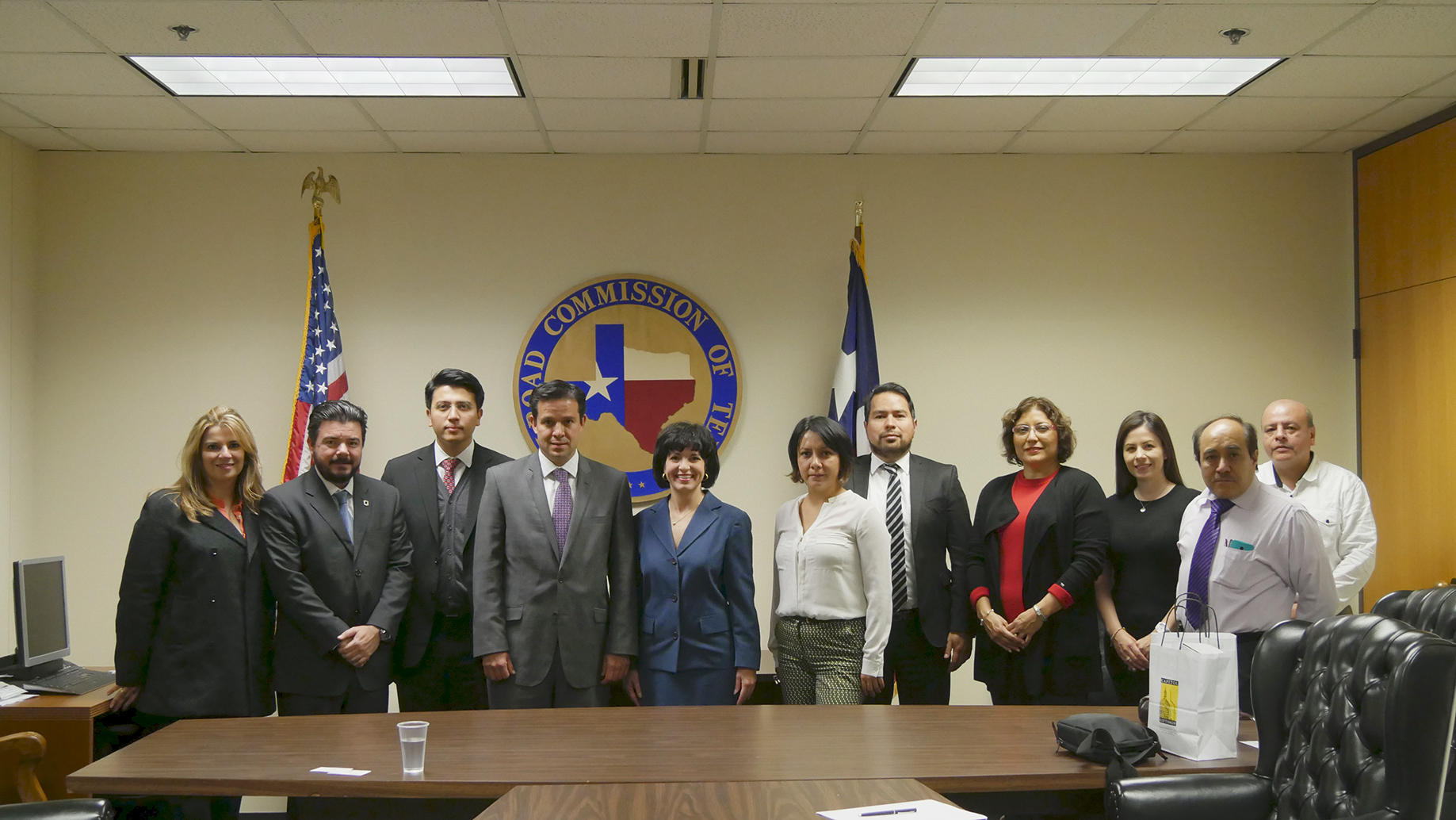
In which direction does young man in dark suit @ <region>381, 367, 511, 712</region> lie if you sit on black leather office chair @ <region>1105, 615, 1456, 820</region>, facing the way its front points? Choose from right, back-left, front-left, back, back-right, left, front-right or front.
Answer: front-right

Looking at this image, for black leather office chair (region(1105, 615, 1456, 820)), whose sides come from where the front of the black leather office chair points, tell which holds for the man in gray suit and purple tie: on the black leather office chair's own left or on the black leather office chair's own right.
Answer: on the black leather office chair's own right

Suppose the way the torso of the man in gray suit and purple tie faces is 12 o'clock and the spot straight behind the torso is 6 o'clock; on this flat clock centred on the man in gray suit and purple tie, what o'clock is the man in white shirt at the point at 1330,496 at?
The man in white shirt is roughly at 9 o'clock from the man in gray suit and purple tie.

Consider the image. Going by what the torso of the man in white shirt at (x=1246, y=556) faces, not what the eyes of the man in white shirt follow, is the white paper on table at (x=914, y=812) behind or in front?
in front

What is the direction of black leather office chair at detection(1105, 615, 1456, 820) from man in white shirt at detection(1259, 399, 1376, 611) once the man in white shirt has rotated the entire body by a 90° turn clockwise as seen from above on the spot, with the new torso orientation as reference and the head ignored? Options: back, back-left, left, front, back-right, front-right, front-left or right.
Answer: back-left

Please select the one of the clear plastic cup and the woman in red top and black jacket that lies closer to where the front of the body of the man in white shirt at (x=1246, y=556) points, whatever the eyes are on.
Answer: the clear plastic cup

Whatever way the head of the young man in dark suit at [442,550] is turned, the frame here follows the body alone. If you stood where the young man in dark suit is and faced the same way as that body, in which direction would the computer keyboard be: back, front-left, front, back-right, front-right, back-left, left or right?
right

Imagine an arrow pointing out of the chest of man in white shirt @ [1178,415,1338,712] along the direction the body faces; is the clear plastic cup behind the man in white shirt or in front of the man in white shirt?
in front

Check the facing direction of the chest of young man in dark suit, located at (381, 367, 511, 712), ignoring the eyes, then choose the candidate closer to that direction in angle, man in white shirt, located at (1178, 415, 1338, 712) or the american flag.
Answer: the man in white shirt

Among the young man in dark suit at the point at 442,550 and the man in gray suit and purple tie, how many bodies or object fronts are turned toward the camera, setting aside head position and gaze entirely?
2

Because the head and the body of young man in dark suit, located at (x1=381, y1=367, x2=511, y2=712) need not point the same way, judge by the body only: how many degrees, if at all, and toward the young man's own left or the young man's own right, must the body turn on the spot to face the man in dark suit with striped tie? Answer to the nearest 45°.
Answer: approximately 90° to the young man's own left
